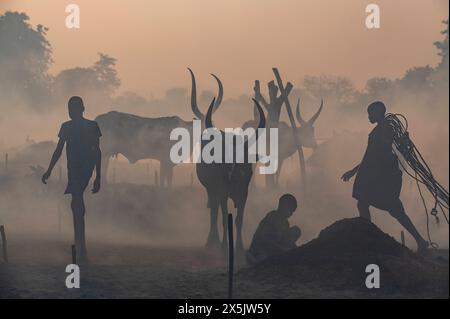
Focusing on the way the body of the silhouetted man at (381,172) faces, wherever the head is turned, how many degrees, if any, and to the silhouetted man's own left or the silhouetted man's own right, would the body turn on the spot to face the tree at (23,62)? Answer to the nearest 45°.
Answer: approximately 45° to the silhouetted man's own right

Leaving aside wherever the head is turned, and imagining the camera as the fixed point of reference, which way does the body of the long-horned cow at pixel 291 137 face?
to the viewer's right

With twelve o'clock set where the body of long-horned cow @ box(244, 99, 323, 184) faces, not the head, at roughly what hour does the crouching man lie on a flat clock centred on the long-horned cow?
The crouching man is roughly at 3 o'clock from the long-horned cow.

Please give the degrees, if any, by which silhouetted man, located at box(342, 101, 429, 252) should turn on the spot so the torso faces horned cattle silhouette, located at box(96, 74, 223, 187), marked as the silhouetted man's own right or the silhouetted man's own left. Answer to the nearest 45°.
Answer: approximately 45° to the silhouetted man's own right

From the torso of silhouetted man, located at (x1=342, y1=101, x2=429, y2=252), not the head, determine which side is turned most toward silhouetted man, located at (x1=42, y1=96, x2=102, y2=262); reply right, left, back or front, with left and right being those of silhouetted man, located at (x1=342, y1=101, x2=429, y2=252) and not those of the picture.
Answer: front

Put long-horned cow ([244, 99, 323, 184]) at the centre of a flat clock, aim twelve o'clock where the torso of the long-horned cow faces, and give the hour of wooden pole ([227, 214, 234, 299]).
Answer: The wooden pole is roughly at 3 o'clock from the long-horned cow.

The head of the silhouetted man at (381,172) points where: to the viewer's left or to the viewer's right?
to the viewer's left

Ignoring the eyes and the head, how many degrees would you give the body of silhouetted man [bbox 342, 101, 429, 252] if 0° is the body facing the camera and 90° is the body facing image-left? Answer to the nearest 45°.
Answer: approximately 90°
